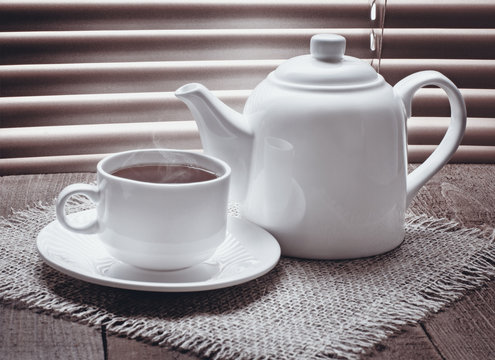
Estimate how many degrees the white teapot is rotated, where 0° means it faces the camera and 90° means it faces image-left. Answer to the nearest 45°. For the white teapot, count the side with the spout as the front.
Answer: approximately 90°
